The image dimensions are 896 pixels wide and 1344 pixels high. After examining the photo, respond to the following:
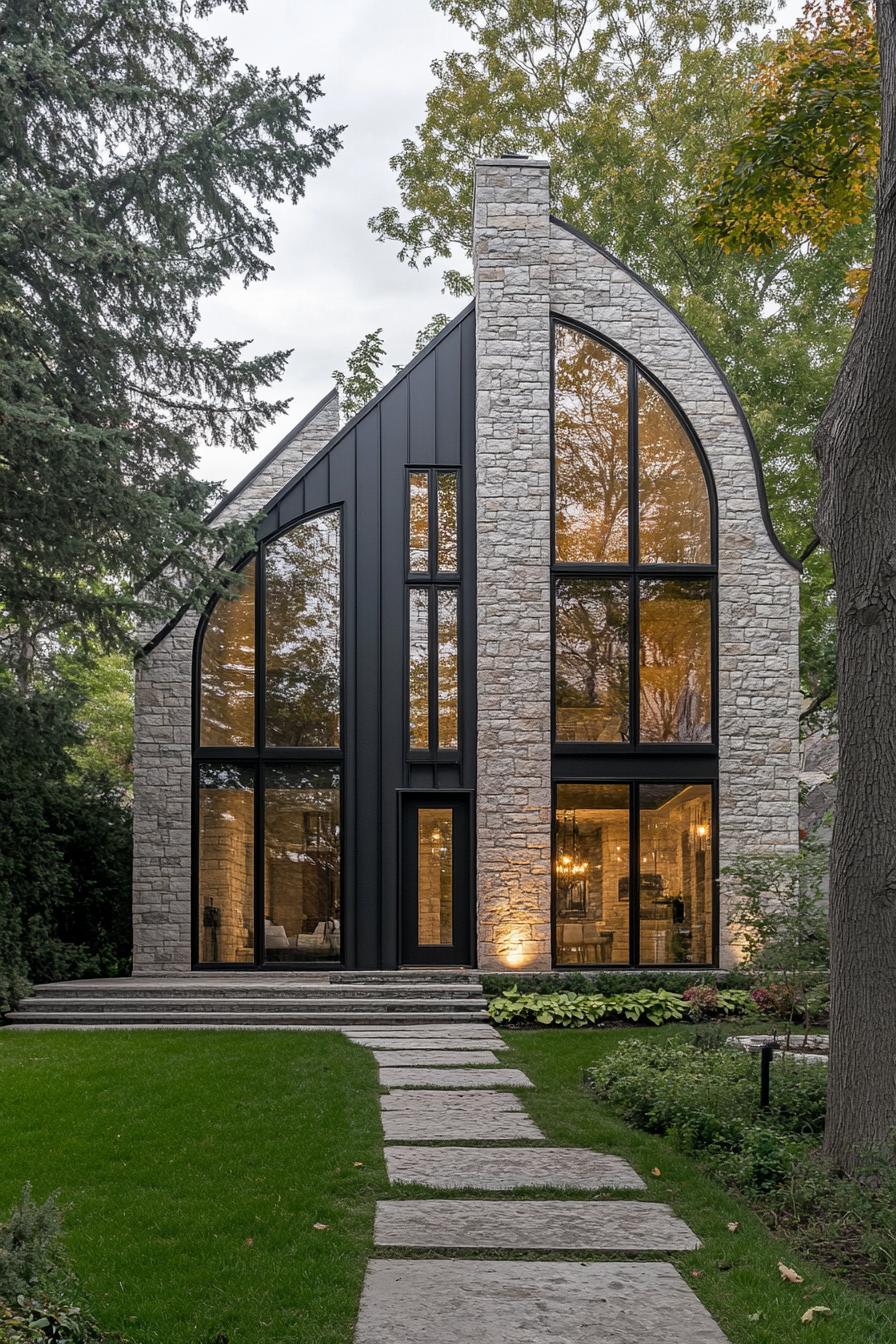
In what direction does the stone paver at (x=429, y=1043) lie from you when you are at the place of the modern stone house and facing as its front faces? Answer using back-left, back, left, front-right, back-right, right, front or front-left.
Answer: front

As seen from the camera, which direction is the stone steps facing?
toward the camera

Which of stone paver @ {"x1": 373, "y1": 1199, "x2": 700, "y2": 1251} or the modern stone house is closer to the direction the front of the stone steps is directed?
the stone paver

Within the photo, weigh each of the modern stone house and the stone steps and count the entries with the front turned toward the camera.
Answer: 2

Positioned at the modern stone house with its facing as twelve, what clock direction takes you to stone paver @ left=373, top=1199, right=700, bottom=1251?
The stone paver is roughly at 12 o'clock from the modern stone house.

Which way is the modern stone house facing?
toward the camera

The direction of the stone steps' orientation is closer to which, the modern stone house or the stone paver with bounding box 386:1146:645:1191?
the stone paver

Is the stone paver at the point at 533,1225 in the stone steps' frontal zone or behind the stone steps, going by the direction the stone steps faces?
frontal zone

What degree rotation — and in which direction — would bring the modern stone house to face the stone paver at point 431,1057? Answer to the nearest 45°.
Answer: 0° — it already faces it

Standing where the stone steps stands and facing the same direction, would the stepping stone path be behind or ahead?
ahead

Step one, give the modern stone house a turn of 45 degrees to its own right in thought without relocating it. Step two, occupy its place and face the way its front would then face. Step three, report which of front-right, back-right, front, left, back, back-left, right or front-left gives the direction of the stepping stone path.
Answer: front-left

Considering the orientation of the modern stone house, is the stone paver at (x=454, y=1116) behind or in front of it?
in front
